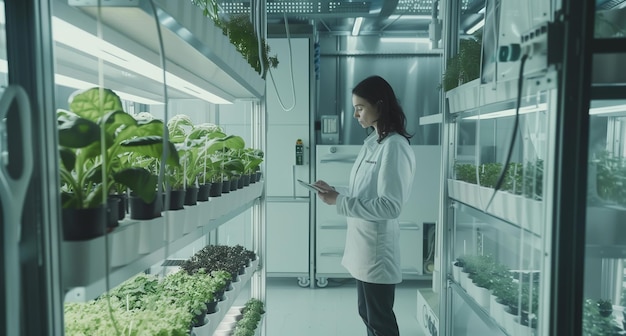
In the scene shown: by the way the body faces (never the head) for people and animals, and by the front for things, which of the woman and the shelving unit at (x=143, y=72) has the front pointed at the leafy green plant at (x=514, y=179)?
the shelving unit

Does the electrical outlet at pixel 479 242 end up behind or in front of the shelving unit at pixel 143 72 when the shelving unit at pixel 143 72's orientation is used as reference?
in front

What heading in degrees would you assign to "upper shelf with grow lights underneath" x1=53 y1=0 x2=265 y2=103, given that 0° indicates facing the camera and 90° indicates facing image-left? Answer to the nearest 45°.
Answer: approximately 270°

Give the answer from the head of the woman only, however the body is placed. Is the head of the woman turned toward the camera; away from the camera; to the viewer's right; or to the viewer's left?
to the viewer's left

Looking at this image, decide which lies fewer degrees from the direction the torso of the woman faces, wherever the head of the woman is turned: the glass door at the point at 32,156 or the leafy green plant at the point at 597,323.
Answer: the glass door

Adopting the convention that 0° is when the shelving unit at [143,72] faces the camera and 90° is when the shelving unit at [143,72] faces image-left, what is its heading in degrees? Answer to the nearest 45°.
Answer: approximately 270°

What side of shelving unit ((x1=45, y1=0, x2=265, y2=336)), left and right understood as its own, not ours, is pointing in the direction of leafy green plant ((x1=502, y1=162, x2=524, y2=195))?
front

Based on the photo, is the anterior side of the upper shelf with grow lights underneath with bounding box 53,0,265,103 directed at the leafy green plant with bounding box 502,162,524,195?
yes

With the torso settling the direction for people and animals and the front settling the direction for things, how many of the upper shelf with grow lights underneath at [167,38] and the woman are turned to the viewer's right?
1

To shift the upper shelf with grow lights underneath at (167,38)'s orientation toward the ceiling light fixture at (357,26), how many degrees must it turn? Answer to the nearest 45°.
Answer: approximately 45° to its left

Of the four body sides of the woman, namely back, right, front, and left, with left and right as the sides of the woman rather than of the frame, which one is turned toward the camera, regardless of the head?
left

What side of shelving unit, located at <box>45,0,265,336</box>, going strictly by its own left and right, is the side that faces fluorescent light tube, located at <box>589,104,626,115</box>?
front
